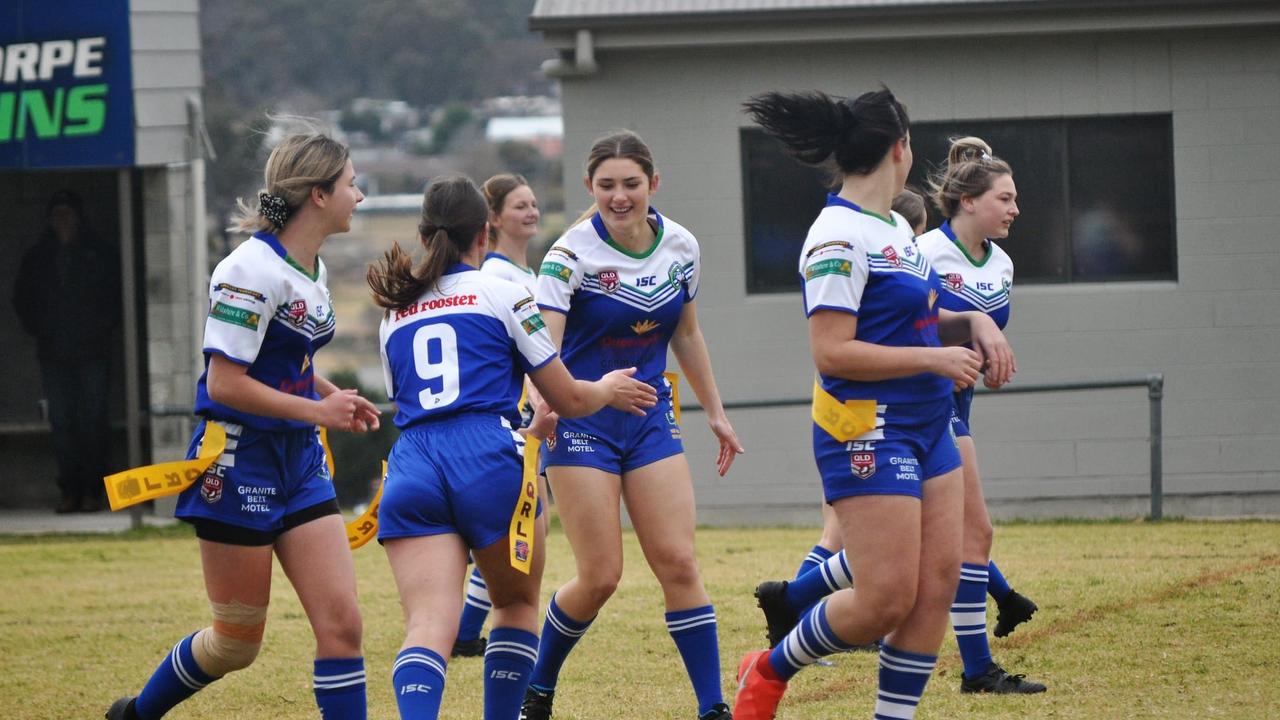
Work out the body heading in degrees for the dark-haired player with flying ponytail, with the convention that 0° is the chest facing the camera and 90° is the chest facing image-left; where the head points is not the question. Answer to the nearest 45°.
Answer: approximately 315°

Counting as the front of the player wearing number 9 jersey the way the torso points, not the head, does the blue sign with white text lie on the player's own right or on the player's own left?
on the player's own left

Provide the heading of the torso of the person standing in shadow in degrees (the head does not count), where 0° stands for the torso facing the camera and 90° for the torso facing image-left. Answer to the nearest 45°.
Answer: approximately 0°

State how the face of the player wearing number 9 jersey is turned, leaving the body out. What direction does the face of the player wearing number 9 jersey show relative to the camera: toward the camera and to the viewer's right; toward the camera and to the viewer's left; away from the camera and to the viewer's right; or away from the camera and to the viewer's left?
away from the camera and to the viewer's right

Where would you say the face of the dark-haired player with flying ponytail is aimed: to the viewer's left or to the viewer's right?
to the viewer's right

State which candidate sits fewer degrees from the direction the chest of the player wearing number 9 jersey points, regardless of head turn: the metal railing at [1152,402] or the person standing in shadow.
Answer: the metal railing

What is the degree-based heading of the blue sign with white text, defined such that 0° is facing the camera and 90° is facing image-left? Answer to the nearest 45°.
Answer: approximately 0°

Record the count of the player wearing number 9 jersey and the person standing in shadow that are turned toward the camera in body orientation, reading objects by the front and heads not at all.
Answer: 1
